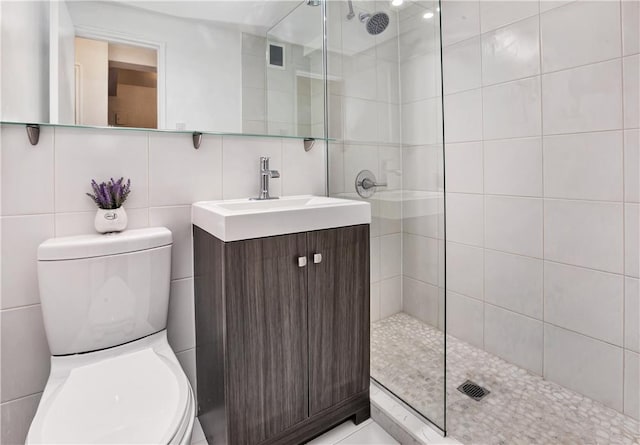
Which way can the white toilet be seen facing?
toward the camera

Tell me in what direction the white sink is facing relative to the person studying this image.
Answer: facing the viewer and to the right of the viewer

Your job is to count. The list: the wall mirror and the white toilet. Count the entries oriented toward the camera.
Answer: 2

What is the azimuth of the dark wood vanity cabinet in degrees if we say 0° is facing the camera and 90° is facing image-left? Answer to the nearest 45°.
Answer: approximately 315°

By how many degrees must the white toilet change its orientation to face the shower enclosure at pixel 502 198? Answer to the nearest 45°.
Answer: approximately 90° to its left

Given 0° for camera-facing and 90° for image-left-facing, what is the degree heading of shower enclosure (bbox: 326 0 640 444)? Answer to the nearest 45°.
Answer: approximately 45°
